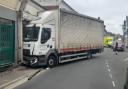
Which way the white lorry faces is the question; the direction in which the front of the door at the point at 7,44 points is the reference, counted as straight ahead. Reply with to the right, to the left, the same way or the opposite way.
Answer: to the right

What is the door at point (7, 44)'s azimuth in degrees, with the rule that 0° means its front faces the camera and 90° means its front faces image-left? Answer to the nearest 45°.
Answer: approximately 315°

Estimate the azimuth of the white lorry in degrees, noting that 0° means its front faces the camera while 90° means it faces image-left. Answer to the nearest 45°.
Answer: approximately 45°
